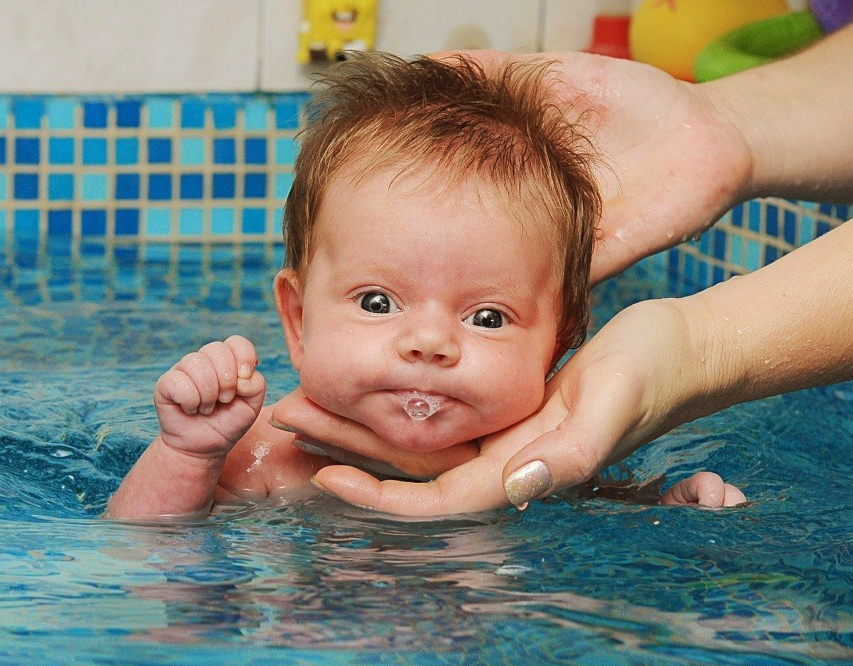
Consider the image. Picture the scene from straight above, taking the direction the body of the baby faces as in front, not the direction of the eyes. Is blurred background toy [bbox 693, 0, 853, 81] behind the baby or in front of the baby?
behind

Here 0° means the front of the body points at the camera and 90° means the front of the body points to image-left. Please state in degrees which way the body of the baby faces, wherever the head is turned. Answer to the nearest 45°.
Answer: approximately 0°

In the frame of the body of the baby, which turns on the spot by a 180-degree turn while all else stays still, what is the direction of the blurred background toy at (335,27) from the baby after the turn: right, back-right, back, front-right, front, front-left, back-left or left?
front

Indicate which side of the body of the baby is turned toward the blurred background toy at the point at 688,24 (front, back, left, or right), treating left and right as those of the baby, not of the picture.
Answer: back
